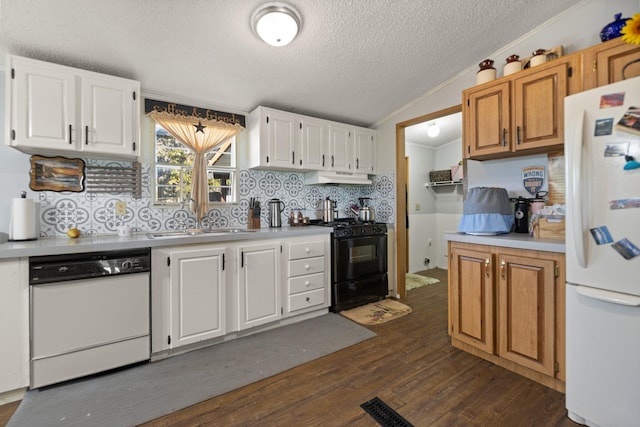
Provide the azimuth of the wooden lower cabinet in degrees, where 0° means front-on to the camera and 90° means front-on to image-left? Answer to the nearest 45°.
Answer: approximately 45°

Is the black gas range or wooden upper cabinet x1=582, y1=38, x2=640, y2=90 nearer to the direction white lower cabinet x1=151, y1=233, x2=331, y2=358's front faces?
the wooden upper cabinet

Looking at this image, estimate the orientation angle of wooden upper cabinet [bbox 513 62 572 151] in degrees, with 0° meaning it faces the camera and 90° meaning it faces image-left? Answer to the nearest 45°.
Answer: approximately 45°

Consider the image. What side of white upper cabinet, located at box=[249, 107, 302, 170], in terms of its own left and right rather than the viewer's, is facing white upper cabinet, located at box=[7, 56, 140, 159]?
right

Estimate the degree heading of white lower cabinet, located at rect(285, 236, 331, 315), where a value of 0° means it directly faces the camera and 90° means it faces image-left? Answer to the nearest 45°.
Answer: approximately 315°
